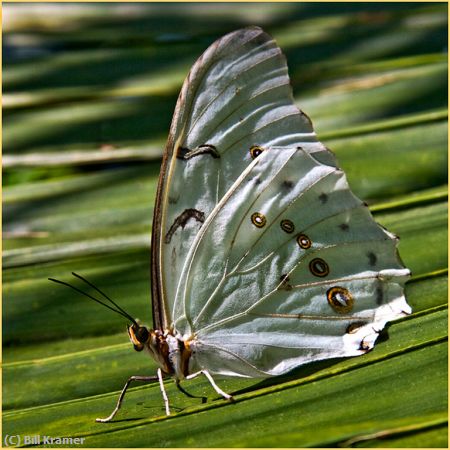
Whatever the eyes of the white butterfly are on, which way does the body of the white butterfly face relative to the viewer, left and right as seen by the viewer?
facing to the left of the viewer
